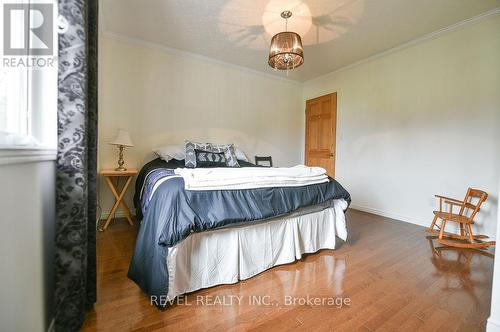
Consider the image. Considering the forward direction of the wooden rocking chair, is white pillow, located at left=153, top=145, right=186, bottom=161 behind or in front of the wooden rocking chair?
in front

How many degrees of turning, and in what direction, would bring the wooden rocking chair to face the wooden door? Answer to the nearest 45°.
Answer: approximately 90° to its right

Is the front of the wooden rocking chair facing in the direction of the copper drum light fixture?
yes

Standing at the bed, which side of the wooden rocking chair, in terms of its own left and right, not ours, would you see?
front

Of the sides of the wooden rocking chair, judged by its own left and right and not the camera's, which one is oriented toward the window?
front

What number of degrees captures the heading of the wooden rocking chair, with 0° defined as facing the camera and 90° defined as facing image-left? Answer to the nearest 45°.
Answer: approximately 45°

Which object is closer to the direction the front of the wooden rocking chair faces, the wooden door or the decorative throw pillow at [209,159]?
the decorative throw pillow
